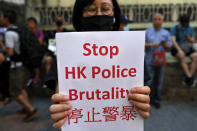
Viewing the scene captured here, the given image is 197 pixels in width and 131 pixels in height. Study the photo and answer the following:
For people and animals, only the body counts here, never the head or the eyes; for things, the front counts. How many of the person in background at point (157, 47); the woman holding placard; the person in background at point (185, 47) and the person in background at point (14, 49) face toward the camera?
3

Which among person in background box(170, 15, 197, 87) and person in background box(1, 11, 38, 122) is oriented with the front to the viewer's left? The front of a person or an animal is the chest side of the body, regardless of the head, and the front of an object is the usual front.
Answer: person in background box(1, 11, 38, 122)

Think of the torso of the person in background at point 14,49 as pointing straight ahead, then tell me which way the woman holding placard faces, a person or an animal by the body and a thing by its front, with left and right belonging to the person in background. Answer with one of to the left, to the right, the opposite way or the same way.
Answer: to the left

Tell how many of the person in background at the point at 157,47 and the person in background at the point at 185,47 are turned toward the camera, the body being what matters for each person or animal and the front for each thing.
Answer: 2

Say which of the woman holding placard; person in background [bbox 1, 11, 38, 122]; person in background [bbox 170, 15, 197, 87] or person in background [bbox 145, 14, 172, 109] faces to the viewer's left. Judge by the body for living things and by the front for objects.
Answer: person in background [bbox 1, 11, 38, 122]

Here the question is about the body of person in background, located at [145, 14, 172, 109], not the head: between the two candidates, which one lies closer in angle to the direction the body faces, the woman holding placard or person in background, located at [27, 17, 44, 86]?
the woman holding placard

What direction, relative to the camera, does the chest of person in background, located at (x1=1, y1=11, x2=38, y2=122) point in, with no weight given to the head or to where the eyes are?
to the viewer's left
